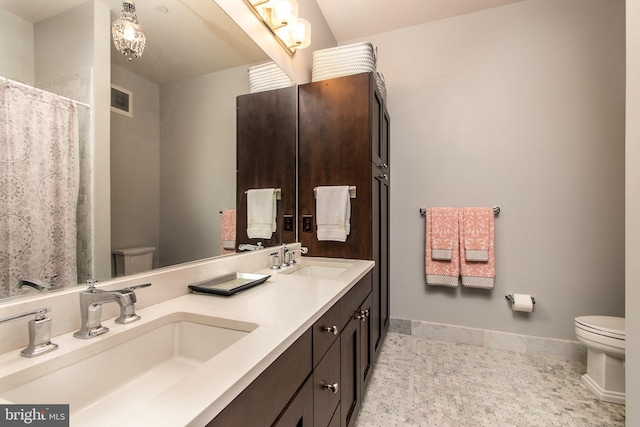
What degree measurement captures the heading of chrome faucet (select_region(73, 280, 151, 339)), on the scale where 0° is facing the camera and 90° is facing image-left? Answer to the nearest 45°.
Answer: approximately 315°

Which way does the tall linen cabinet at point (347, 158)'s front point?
to the viewer's right

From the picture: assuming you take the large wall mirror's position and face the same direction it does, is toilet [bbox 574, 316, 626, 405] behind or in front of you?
in front

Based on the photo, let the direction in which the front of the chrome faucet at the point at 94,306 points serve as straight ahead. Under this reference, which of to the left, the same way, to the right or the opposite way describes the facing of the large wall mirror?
the same way

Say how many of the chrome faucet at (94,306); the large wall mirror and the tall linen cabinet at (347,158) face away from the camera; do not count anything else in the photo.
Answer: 0

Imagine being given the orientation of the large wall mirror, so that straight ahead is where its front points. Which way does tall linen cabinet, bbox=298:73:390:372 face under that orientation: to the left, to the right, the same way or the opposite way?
the same way

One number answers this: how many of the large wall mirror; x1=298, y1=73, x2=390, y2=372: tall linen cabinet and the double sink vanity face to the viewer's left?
0

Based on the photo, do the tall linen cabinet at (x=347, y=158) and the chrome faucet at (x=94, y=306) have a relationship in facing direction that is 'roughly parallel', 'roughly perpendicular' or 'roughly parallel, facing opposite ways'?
roughly parallel

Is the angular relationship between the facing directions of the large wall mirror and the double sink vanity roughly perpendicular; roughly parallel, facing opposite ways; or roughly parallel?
roughly parallel

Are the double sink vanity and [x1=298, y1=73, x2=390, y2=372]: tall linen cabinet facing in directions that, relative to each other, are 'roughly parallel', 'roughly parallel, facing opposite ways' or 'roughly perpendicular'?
roughly parallel

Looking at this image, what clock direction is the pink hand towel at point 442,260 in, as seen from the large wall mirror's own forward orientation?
The pink hand towel is roughly at 10 o'clock from the large wall mirror.

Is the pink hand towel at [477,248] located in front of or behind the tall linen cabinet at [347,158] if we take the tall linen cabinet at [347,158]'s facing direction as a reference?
in front

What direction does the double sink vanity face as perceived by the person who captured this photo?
facing the viewer and to the right of the viewer

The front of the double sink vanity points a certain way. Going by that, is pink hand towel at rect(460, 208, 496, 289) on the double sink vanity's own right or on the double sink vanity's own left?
on the double sink vanity's own left

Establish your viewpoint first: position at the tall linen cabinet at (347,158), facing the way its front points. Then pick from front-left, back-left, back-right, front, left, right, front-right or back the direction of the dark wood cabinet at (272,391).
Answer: right

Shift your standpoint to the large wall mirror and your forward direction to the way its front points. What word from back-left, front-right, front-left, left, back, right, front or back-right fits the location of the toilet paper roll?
front-left
